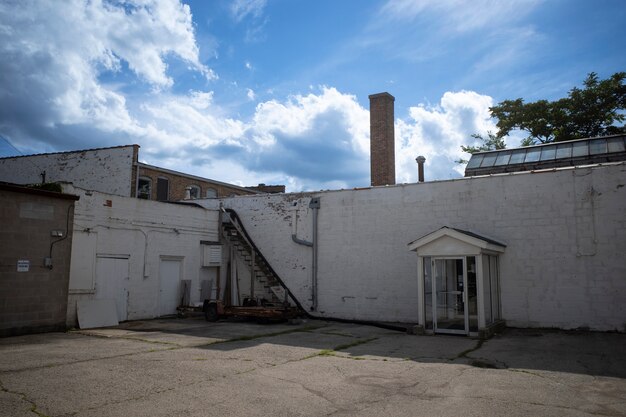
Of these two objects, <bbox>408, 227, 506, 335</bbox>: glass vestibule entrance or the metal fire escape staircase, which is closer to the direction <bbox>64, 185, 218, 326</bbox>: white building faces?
the glass vestibule entrance

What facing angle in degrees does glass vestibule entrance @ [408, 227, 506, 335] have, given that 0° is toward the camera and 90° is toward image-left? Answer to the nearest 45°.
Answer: approximately 0°

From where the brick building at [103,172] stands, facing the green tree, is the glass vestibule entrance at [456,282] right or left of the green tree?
right

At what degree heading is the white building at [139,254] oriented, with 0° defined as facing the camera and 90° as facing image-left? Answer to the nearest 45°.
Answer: approximately 315°

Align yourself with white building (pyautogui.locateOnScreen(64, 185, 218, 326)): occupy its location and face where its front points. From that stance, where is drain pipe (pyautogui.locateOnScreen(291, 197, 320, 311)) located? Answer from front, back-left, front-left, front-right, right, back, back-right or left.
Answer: front-left

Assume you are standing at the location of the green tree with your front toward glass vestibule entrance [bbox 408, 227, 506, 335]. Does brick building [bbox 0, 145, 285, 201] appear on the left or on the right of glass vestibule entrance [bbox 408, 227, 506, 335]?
right

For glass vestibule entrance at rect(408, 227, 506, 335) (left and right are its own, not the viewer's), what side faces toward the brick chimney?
back

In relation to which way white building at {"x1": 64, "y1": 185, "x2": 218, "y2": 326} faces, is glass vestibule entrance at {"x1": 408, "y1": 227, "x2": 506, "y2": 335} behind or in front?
in front

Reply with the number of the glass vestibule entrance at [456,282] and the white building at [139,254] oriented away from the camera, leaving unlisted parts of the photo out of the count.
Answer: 0

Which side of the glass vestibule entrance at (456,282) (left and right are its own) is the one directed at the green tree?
back

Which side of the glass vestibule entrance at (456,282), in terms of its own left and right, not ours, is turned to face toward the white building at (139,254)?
right

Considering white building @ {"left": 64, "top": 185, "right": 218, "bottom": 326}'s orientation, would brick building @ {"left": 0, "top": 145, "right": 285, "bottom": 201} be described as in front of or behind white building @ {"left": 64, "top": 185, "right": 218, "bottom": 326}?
behind
